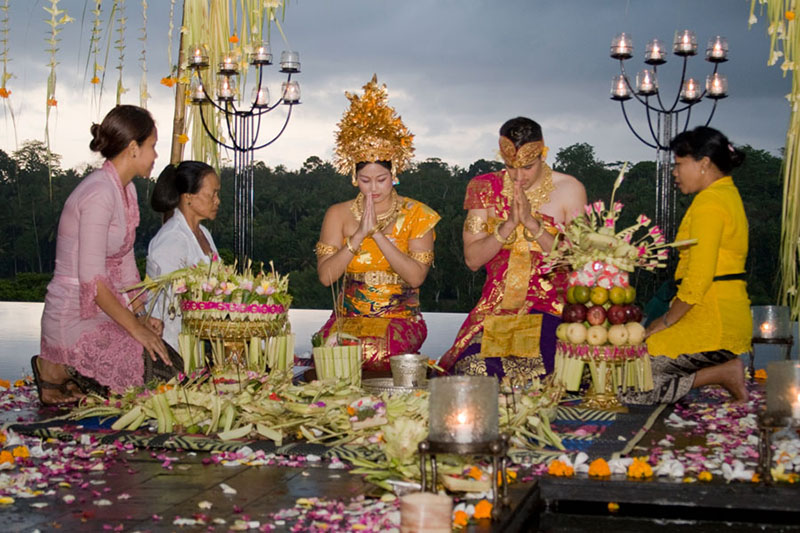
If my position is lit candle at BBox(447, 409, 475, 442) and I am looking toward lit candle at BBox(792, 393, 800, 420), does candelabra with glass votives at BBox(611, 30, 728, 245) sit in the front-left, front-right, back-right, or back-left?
front-left

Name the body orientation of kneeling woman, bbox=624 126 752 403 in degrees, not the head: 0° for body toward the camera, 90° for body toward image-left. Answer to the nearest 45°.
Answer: approximately 90°

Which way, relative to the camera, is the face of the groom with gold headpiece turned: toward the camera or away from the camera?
toward the camera

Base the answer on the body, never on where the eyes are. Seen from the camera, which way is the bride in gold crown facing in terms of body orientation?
toward the camera

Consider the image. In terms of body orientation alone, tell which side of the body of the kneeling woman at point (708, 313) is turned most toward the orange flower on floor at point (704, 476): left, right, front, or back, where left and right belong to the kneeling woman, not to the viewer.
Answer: left

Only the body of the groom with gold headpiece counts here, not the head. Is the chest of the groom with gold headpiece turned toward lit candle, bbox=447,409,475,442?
yes

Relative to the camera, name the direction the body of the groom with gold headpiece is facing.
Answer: toward the camera

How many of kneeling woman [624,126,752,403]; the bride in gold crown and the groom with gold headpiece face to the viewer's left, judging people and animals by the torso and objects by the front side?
1

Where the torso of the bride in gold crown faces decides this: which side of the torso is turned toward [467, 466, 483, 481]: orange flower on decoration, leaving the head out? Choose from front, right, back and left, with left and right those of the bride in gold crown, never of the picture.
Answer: front

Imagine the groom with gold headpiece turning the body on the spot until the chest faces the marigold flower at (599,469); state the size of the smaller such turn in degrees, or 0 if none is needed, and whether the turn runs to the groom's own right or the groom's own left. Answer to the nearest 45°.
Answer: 0° — they already face it

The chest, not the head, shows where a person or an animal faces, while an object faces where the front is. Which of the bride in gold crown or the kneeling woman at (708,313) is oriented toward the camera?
the bride in gold crown

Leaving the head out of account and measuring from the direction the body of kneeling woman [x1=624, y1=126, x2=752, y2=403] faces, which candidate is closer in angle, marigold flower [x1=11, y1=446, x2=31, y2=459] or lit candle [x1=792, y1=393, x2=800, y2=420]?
the marigold flower
